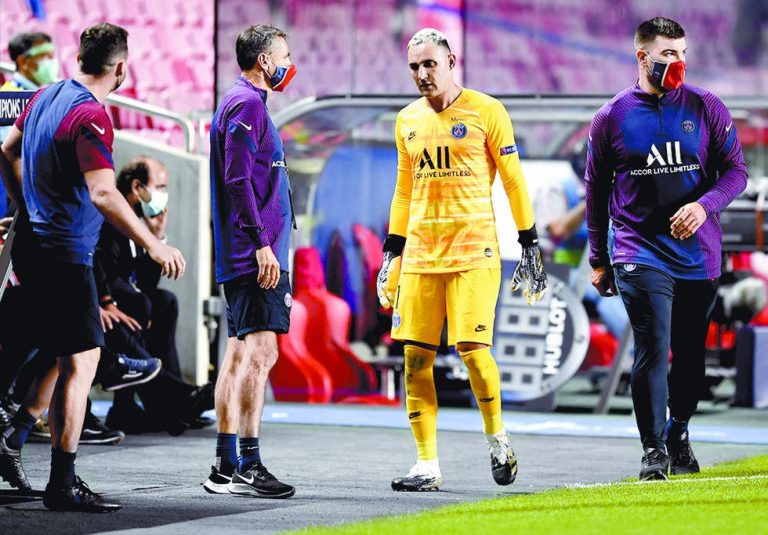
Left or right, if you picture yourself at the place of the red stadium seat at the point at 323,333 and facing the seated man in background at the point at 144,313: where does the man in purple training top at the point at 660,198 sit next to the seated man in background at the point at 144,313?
left

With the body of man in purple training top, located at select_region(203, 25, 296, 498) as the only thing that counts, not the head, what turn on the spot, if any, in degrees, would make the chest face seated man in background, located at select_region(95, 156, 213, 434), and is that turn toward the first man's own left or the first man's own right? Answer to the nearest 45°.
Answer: approximately 90° to the first man's own left

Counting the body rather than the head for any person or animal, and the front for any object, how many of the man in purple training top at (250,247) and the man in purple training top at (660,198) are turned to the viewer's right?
1

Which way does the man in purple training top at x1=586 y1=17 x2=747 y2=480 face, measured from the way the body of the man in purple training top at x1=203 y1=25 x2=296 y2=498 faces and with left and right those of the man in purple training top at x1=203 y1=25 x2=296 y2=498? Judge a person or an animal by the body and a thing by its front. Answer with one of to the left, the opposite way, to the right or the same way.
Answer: to the right

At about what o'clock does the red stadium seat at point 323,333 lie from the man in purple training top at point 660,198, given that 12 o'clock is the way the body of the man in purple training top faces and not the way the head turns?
The red stadium seat is roughly at 5 o'clock from the man in purple training top.

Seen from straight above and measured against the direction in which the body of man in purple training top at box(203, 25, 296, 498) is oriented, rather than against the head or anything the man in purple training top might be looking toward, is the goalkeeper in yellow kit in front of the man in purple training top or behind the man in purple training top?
in front

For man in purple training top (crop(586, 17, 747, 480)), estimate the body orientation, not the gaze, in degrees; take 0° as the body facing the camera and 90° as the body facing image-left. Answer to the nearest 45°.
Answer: approximately 0°

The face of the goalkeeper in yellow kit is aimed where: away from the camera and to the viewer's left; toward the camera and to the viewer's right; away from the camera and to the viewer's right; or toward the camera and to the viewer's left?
toward the camera and to the viewer's left

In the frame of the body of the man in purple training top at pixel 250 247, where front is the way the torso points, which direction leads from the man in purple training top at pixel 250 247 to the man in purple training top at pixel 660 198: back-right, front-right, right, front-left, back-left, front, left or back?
front

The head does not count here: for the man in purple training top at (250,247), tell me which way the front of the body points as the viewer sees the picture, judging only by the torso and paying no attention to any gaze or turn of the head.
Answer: to the viewer's right
